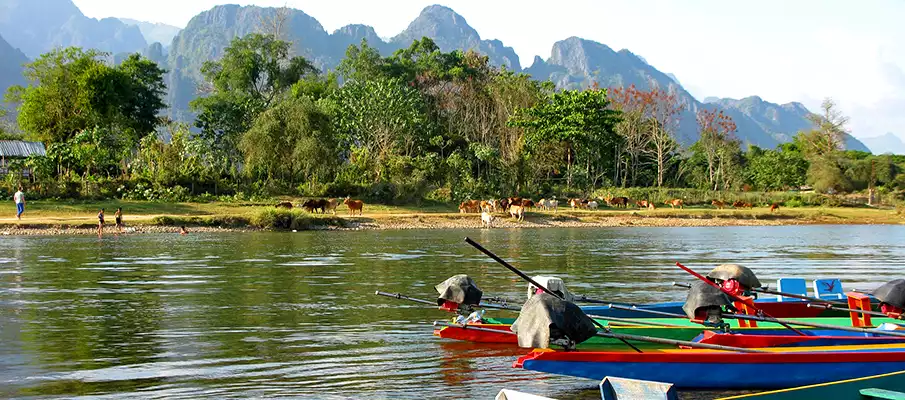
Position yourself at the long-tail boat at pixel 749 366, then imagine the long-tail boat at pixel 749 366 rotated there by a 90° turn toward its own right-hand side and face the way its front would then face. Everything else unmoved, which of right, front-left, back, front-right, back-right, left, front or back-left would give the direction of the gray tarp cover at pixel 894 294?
back-left

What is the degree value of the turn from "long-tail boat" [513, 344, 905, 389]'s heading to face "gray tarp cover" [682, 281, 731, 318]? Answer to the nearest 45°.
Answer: approximately 135° to its left

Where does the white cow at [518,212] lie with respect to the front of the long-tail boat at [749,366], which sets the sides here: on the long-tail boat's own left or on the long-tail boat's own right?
on the long-tail boat's own left

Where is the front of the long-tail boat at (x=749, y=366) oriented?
to the viewer's right

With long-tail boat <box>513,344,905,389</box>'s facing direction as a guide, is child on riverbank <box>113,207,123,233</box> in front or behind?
behind

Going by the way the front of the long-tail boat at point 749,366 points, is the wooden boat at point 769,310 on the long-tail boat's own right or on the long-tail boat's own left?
on the long-tail boat's own left

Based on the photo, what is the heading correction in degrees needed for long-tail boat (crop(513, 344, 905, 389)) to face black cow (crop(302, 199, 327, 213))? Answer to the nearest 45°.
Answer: approximately 135° to its left

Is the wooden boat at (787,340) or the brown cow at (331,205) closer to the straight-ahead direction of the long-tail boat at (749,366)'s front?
the wooden boat

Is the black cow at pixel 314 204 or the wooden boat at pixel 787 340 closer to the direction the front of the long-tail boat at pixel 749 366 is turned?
the wooden boat

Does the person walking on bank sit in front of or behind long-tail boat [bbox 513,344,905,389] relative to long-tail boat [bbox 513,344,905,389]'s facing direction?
behind
